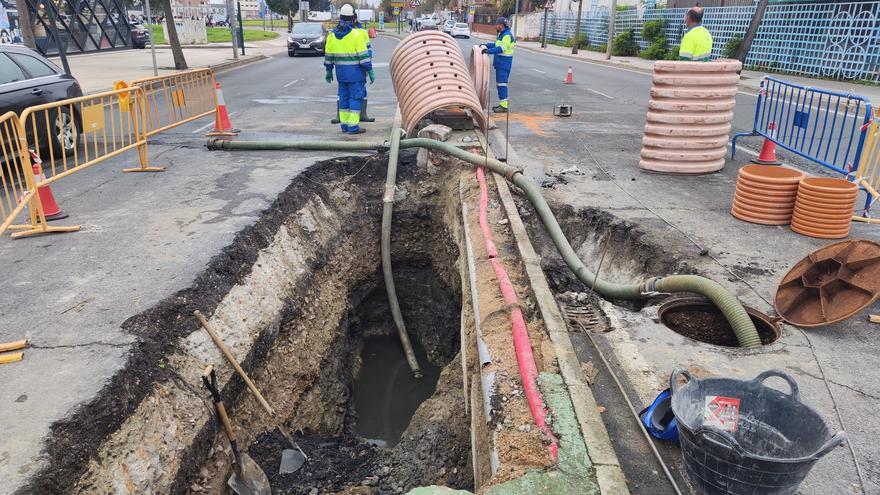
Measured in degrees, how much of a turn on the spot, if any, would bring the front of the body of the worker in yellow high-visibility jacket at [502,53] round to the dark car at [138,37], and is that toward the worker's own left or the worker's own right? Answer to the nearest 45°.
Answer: approximately 45° to the worker's own right

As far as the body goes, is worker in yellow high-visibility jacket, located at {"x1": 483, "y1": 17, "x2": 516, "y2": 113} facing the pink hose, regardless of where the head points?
no

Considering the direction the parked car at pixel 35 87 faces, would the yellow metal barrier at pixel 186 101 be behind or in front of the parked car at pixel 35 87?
behind

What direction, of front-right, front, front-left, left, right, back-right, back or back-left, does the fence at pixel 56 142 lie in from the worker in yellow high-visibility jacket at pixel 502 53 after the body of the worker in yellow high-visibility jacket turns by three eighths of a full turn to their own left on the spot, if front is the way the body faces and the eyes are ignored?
right

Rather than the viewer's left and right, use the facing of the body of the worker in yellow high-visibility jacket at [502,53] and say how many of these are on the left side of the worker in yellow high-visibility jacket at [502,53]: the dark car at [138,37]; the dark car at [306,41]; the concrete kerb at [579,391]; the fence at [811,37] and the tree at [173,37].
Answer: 1

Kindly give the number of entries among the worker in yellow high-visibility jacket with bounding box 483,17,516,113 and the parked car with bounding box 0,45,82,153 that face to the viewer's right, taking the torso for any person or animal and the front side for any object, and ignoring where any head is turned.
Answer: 0

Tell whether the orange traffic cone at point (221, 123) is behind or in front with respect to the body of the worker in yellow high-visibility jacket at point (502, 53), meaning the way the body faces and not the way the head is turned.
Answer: in front

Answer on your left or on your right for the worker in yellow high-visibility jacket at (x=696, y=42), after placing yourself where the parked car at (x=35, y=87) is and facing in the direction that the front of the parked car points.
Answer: on your left

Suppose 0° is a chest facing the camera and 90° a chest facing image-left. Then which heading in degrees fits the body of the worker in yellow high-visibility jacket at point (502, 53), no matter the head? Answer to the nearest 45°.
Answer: approximately 90°

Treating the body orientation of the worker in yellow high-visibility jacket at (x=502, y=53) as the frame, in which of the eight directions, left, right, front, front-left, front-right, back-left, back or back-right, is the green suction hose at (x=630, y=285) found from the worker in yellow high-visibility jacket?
left

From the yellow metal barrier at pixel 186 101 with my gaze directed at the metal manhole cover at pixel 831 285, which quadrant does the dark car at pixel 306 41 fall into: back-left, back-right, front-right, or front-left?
back-left

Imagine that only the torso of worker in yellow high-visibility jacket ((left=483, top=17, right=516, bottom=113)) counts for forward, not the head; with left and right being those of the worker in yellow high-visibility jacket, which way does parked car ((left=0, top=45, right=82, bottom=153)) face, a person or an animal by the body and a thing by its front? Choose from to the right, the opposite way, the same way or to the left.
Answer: to the left

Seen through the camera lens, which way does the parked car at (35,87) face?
facing the viewer and to the left of the viewer

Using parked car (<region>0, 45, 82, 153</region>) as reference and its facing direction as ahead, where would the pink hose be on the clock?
The pink hose is roughly at 10 o'clock from the parked car.

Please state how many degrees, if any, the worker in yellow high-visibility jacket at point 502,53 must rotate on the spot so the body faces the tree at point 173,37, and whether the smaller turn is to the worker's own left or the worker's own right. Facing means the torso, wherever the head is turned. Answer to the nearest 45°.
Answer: approximately 45° to the worker's own right

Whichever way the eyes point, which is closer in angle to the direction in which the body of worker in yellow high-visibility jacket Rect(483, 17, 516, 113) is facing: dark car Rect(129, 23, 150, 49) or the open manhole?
the dark car

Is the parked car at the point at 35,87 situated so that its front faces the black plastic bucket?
no
